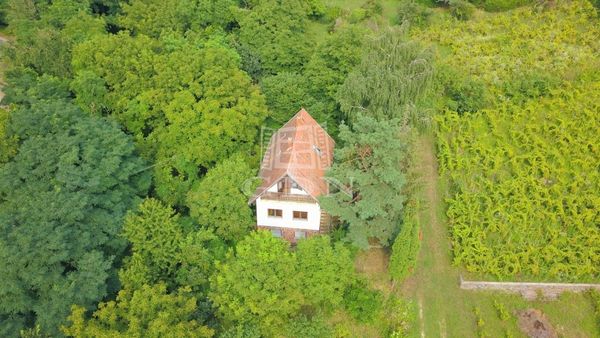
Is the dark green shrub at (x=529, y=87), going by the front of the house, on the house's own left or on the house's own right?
on the house's own left

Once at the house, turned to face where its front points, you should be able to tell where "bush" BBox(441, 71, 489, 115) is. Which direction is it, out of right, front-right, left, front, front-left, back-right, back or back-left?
back-left

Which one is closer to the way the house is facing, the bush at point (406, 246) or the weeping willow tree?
the bush

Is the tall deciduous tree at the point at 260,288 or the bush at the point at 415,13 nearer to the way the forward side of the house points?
the tall deciduous tree

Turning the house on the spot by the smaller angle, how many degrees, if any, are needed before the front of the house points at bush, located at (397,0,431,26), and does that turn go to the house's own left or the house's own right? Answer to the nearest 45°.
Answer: approximately 135° to the house's own left

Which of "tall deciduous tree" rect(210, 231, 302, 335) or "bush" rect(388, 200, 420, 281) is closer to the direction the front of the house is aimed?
the tall deciduous tree

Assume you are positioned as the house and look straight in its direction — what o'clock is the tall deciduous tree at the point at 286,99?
The tall deciduous tree is roughly at 6 o'clock from the house.

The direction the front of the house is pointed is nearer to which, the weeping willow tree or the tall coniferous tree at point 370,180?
the tall coniferous tree

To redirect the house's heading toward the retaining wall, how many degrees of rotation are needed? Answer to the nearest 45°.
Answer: approximately 90° to its left

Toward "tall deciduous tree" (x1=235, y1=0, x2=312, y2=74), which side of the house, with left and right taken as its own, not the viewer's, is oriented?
back

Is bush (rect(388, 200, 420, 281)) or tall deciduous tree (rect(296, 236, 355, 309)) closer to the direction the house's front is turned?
the tall deciduous tree

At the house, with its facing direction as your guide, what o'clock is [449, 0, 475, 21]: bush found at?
The bush is roughly at 7 o'clock from the house.

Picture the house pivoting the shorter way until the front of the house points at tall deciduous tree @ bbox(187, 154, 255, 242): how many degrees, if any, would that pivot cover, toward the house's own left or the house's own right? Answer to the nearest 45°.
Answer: approximately 90° to the house's own right

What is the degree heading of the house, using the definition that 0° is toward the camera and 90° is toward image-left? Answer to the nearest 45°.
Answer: approximately 0°
